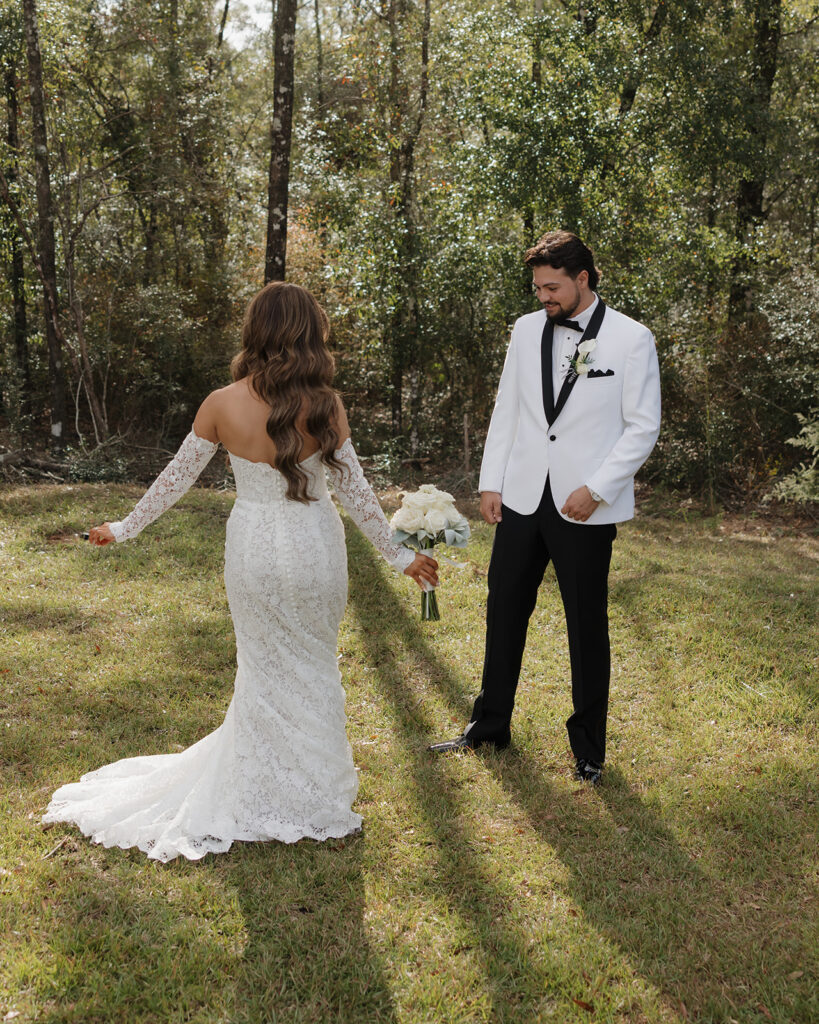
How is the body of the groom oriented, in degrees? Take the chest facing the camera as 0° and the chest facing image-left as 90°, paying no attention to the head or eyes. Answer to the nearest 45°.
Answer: approximately 45°

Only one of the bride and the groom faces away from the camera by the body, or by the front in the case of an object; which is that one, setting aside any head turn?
the bride

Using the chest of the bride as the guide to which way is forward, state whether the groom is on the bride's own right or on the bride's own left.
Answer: on the bride's own right

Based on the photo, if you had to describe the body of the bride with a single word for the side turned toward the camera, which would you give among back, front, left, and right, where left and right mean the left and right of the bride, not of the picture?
back

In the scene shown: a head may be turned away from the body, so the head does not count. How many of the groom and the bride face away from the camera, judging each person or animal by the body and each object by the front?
1

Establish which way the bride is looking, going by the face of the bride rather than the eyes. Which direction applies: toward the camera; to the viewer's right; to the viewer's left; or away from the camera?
away from the camera
